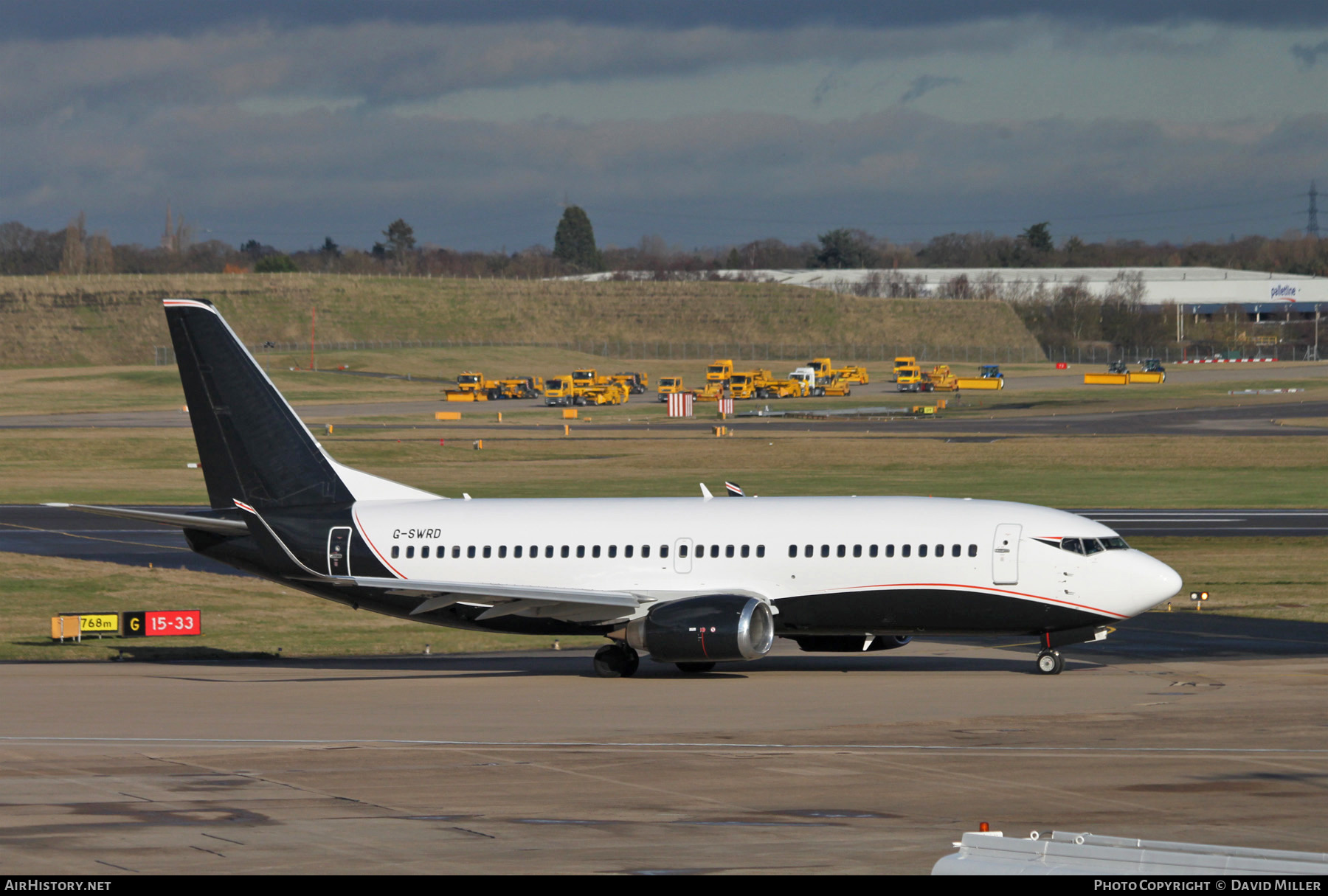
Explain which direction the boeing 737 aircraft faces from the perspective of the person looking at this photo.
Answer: facing the viewer and to the right of the viewer
